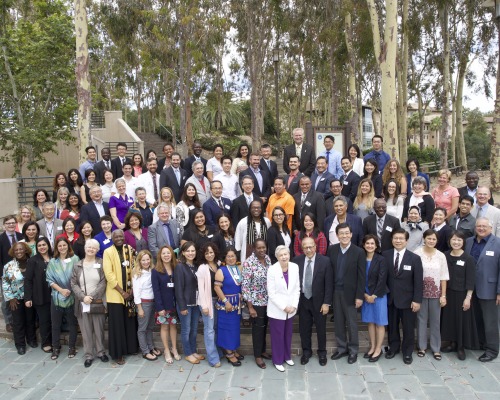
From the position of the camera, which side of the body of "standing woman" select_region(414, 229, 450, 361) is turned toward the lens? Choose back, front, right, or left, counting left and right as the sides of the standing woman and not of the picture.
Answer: front

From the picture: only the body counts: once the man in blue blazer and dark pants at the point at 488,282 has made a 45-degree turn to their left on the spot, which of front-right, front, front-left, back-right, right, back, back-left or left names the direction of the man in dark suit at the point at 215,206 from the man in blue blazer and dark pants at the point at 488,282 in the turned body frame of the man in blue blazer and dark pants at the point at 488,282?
right

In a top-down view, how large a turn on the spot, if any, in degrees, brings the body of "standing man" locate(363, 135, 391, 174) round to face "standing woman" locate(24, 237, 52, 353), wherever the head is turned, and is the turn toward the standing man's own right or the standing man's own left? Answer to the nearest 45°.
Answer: approximately 45° to the standing man's own right

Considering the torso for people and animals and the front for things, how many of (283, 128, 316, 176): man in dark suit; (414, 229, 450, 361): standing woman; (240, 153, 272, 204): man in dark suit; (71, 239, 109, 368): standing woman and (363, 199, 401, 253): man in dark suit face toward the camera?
5

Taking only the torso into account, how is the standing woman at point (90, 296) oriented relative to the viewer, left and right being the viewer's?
facing the viewer

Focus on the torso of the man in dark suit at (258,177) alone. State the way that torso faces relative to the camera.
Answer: toward the camera

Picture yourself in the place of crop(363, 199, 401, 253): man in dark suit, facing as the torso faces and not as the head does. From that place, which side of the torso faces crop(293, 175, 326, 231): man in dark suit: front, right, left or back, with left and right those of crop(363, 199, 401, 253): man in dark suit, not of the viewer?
right

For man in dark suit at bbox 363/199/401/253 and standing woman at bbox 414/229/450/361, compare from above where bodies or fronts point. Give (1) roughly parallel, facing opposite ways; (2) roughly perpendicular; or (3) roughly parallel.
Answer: roughly parallel

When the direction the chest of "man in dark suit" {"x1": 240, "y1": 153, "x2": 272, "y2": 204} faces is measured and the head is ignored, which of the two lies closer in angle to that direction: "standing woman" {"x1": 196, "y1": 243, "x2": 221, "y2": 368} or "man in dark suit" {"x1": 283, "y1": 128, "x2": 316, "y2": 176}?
the standing woman

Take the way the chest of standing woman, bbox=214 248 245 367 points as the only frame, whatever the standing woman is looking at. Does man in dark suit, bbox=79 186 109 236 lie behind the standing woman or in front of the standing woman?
behind

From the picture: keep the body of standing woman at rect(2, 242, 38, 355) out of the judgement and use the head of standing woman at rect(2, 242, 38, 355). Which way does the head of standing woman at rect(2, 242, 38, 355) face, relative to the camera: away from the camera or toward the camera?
toward the camera

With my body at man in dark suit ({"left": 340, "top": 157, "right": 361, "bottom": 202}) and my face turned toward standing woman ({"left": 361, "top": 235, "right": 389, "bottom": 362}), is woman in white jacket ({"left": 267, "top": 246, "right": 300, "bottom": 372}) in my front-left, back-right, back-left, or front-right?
front-right

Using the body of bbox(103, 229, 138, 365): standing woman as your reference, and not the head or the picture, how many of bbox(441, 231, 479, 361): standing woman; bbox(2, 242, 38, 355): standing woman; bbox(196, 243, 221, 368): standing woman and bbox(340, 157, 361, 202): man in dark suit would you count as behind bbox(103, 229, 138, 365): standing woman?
1

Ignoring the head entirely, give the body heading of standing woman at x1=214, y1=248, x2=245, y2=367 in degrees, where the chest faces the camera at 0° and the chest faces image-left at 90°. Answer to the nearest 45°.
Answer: approximately 315°
